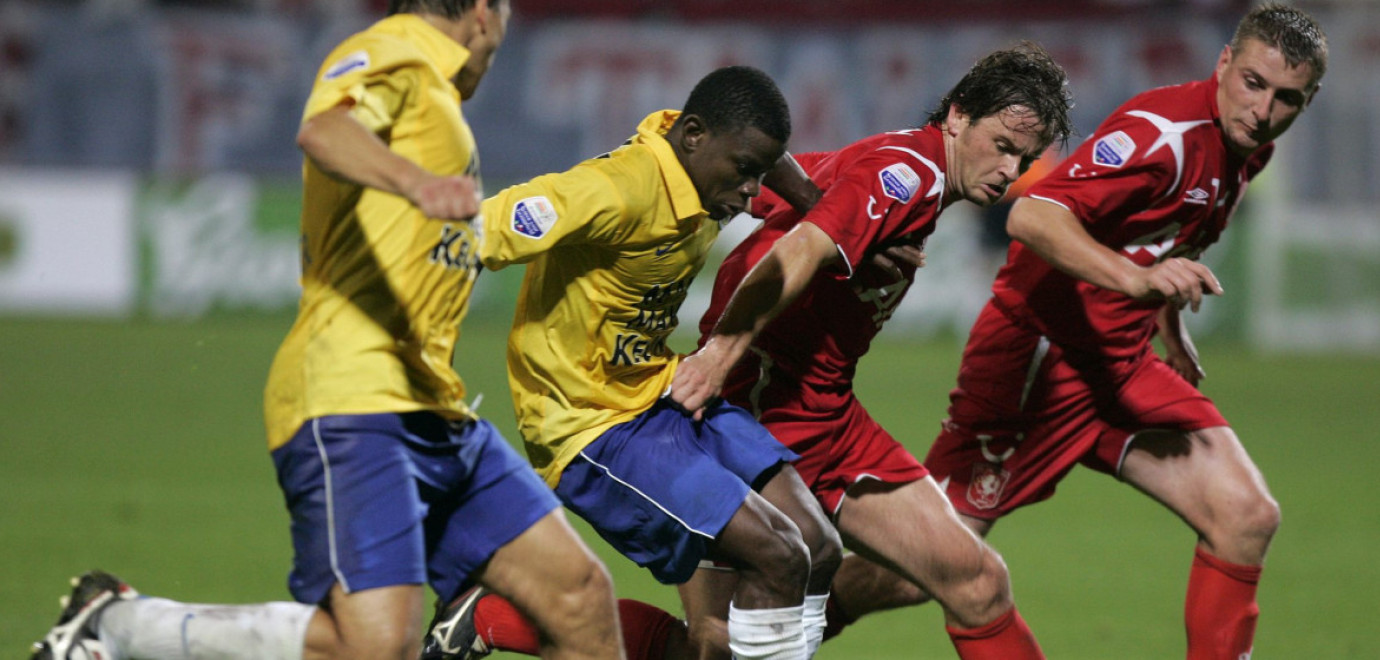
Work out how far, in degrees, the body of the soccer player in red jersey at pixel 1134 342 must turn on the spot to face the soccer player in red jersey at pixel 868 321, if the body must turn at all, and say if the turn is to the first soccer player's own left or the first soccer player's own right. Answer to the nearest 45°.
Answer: approximately 90° to the first soccer player's own right

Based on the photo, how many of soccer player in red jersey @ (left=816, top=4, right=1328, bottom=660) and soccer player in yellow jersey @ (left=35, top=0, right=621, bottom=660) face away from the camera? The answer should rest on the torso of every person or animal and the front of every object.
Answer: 0

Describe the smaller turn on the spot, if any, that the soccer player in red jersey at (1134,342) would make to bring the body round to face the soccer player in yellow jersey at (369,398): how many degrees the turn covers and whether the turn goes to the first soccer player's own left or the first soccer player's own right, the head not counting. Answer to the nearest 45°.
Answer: approximately 90° to the first soccer player's own right

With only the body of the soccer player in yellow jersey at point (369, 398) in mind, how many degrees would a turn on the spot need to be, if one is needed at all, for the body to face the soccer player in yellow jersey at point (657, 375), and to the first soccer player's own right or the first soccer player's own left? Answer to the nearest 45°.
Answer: approximately 45° to the first soccer player's own left

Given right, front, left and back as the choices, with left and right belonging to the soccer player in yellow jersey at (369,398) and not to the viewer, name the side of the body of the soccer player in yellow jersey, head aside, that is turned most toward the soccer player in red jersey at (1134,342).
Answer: front

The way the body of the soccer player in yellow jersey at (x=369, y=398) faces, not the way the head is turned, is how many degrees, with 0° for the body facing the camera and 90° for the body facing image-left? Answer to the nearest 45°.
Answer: approximately 270°

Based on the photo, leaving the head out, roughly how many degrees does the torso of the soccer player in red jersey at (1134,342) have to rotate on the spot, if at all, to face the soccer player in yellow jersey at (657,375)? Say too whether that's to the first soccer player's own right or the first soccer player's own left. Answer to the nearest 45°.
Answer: approximately 90° to the first soccer player's own right
